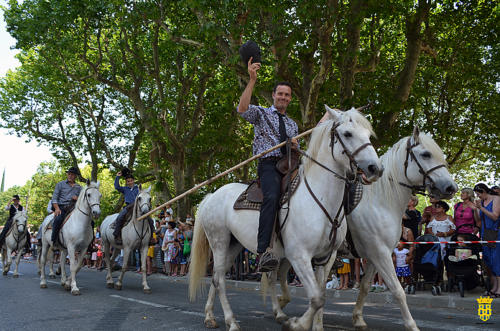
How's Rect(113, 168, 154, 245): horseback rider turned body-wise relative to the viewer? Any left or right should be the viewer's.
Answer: facing the viewer and to the right of the viewer

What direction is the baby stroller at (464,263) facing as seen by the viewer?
toward the camera

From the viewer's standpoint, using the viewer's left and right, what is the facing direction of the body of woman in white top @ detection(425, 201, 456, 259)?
facing the viewer and to the left of the viewer

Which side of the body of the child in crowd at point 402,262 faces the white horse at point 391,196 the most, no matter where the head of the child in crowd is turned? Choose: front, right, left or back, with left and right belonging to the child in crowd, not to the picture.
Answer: front

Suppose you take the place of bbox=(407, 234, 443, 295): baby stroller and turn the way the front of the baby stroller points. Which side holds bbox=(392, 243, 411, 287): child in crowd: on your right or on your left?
on your right

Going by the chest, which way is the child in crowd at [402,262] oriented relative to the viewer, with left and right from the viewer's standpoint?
facing the viewer

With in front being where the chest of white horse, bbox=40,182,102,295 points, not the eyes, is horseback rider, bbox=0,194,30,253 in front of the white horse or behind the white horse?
behind

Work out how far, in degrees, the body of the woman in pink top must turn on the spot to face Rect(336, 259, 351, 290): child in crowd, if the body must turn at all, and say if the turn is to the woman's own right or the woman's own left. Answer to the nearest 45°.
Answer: approximately 45° to the woman's own right

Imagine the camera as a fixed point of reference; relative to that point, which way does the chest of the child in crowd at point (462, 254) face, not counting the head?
toward the camera

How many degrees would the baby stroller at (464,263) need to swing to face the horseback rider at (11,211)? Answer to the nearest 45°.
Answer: approximately 90° to its right

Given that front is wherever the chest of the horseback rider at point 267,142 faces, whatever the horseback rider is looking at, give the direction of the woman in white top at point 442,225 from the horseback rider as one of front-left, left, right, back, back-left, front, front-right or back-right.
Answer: left
